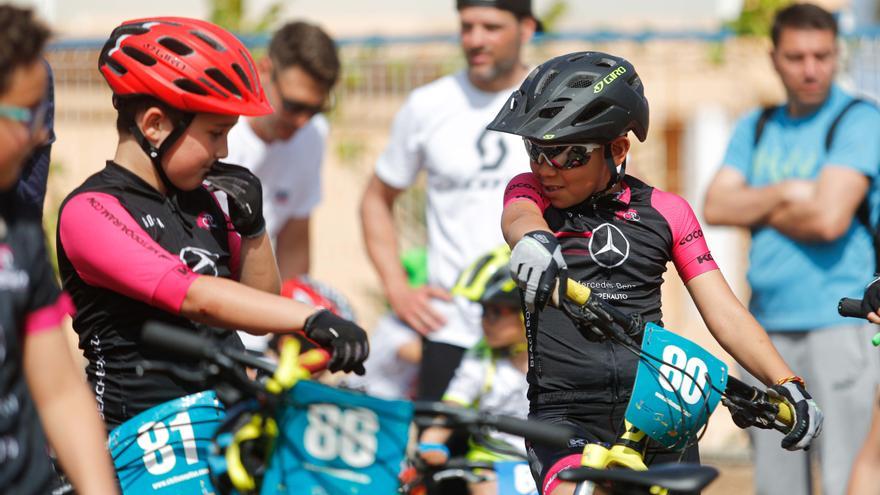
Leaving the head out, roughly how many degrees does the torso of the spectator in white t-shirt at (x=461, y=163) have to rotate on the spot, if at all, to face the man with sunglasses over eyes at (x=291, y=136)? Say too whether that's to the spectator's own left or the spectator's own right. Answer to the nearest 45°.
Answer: approximately 90° to the spectator's own right

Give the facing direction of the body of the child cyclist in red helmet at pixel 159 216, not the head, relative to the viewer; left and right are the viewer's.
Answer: facing the viewer and to the right of the viewer

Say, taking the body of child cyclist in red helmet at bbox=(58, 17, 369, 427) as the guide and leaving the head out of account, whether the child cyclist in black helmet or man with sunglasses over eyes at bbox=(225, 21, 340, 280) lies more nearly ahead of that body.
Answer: the child cyclist in black helmet

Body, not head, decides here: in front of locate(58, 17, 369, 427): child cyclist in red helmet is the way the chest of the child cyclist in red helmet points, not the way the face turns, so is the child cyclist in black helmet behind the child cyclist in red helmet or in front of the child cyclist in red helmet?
in front

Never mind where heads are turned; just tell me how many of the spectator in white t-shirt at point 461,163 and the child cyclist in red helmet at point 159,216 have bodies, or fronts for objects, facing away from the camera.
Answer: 0

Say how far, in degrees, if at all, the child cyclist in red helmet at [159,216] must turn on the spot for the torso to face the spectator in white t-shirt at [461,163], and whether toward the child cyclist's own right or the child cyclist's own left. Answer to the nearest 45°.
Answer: approximately 90° to the child cyclist's own left

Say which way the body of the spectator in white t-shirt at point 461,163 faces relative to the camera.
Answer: toward the camera

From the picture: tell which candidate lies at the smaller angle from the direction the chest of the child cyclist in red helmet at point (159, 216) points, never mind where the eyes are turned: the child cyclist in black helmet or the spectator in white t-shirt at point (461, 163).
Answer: the child cyclist in black helmet

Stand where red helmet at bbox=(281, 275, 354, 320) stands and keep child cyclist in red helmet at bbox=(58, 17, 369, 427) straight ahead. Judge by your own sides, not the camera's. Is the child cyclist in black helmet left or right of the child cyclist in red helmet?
left
